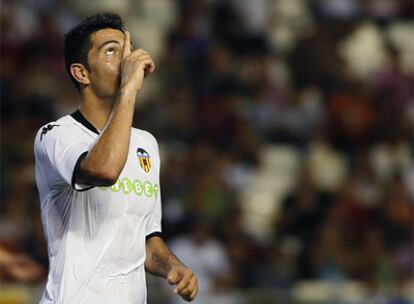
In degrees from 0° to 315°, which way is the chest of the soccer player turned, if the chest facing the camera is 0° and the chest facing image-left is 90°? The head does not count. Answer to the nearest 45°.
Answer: approximately 315°
